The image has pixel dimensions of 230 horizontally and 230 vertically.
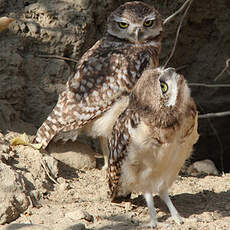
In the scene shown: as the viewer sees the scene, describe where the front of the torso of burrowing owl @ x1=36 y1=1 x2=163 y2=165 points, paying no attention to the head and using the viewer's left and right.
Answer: facing to the right of the viewer

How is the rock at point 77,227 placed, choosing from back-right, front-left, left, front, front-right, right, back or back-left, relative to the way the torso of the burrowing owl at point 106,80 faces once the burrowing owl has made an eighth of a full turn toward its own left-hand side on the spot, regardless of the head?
back-right

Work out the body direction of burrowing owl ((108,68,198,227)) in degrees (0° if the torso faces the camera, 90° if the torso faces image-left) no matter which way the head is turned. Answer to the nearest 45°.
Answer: approximately 315°

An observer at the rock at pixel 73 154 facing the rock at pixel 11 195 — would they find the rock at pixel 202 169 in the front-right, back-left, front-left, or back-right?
back-left

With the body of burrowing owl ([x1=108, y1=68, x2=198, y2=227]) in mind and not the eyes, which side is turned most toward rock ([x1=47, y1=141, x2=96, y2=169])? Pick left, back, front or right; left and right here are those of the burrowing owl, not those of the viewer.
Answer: back

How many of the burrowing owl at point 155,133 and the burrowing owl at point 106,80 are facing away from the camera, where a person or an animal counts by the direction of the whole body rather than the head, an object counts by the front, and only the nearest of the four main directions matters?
0

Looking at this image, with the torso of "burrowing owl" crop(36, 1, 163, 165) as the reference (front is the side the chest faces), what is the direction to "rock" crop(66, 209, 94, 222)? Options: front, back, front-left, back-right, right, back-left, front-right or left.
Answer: right

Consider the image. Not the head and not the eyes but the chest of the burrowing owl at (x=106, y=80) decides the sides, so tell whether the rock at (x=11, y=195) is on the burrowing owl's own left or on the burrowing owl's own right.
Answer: on the burrowing owl's own right

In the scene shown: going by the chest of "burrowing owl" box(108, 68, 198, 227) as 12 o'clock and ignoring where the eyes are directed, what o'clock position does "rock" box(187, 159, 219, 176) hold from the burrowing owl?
The rock is roughly at 8 o'clock from the burrowing owl.

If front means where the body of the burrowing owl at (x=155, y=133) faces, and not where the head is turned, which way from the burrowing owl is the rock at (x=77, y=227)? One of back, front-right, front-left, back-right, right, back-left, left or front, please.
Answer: right
